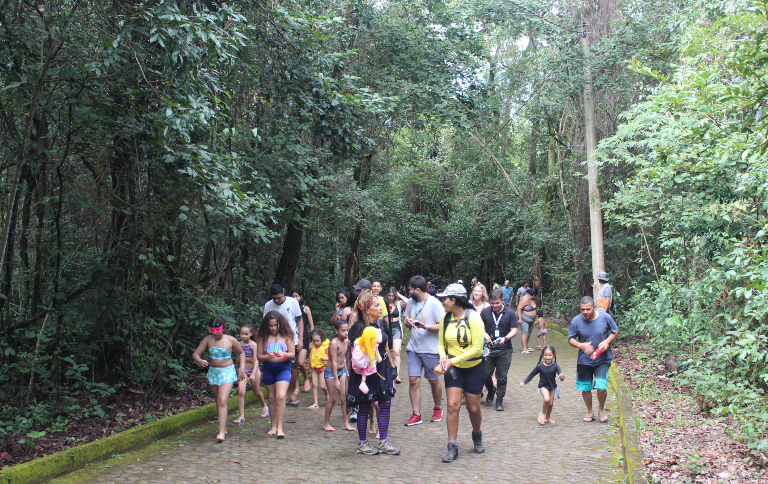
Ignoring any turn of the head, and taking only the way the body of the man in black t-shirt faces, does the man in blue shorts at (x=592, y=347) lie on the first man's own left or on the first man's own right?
on the first man's own left

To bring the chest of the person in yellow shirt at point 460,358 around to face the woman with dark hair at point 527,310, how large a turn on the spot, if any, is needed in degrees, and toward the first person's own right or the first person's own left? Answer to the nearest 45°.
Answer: approximately 135° to the first person's own right

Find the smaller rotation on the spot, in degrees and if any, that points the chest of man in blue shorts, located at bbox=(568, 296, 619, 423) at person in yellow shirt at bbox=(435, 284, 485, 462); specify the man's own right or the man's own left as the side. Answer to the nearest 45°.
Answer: approximately 45° to the man's own right

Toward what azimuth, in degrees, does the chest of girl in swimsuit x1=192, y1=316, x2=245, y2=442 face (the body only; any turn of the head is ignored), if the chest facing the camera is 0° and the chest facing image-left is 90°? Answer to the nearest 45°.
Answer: approximately 0°

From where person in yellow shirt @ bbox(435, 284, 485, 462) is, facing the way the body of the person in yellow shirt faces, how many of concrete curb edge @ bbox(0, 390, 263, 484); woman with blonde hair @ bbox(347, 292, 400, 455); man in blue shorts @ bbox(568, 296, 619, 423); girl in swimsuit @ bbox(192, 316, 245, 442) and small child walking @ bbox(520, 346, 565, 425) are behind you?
2

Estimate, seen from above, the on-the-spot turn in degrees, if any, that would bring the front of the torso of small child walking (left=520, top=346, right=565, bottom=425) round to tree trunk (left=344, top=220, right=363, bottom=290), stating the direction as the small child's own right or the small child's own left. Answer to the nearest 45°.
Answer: approximately 135° to the small child's own right

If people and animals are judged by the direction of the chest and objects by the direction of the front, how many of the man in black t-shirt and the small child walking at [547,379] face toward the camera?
2

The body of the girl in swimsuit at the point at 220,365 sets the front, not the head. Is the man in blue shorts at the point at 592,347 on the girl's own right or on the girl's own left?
on the girl's own left

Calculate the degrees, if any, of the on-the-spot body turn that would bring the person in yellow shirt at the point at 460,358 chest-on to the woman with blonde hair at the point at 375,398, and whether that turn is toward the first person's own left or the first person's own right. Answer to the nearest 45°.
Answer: approximately 45° to the first person's own right
